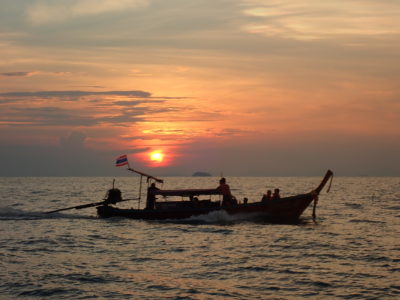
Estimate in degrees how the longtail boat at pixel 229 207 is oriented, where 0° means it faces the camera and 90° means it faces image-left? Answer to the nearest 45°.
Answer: approximately 270°

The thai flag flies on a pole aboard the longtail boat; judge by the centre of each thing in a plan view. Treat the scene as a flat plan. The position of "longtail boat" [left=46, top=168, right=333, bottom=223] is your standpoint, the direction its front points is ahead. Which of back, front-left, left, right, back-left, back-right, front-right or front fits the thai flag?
back
